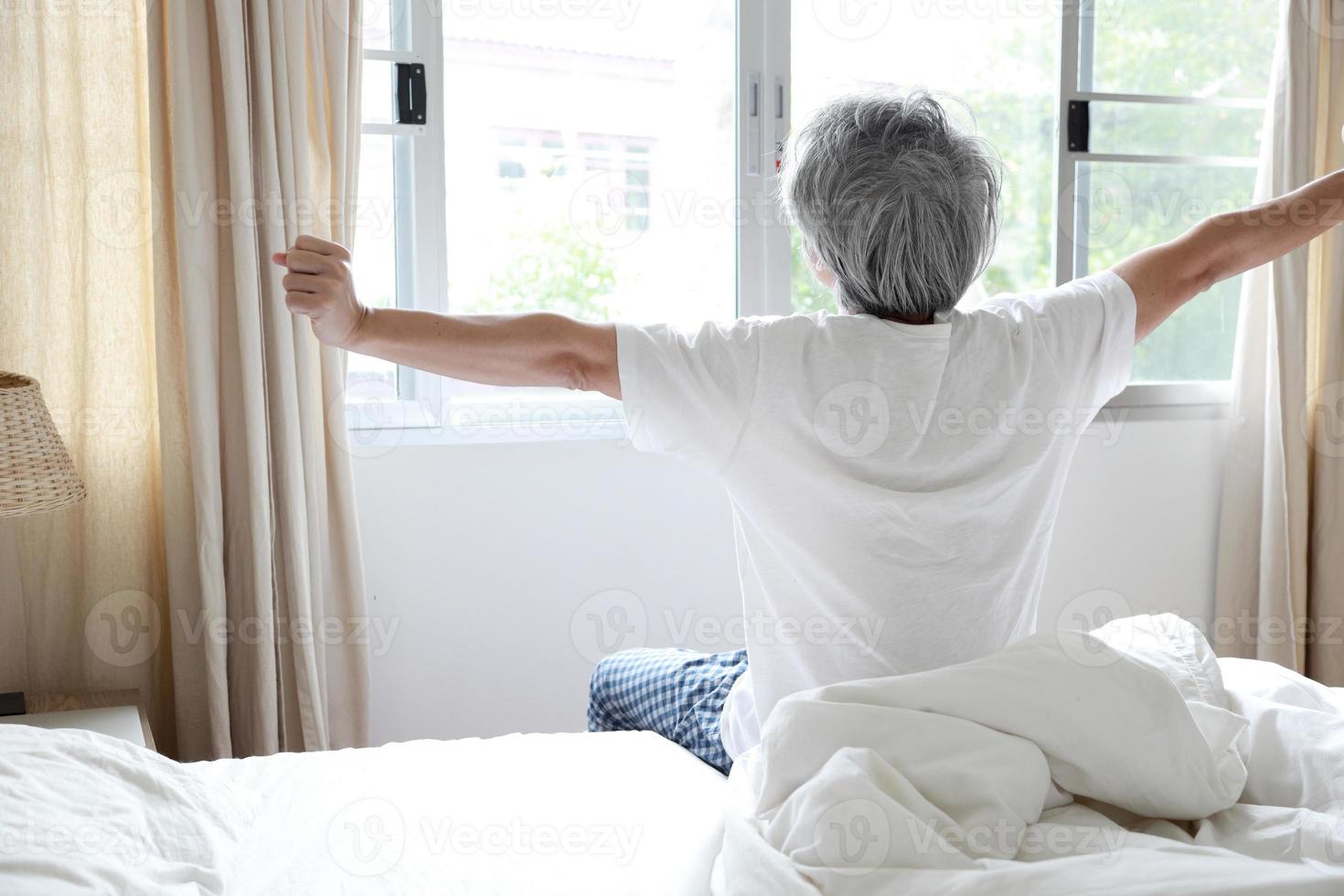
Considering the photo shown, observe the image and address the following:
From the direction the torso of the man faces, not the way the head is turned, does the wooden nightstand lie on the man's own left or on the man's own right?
on the man's own left

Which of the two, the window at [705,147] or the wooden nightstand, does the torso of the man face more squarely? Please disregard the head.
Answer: the window

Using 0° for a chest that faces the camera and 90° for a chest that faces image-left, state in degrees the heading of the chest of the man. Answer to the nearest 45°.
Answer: approximately 180°

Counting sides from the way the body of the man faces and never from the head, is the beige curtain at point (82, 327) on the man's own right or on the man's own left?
on the man's own left

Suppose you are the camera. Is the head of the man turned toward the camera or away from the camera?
away from the camera

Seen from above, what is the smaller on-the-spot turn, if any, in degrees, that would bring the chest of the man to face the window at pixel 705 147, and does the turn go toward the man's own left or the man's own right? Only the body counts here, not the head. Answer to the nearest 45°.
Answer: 0° — they already face it

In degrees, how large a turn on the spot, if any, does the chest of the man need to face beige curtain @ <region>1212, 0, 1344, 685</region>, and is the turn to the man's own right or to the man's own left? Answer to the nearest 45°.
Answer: approximately 45° to the man's own right

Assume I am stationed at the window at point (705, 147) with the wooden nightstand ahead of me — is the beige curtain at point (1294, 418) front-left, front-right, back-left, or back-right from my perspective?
back-left

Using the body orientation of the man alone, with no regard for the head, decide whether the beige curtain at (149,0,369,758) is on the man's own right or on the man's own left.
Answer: on the man's own left

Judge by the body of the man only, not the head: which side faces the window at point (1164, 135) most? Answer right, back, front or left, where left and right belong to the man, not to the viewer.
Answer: front
